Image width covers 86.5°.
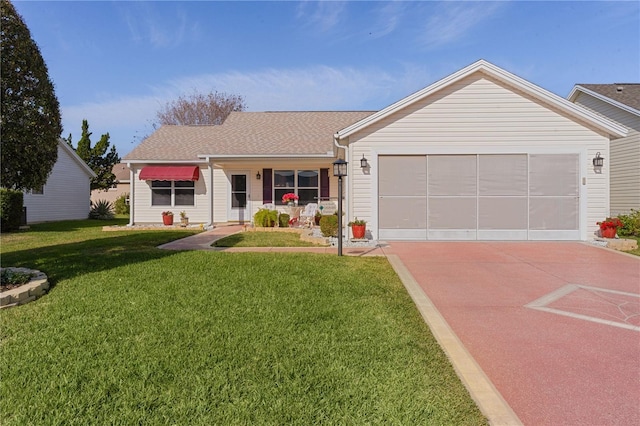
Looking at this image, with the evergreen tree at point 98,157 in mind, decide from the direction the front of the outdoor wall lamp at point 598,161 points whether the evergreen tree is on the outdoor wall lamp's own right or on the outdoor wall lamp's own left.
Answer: on the outdoor wall lamp's own right

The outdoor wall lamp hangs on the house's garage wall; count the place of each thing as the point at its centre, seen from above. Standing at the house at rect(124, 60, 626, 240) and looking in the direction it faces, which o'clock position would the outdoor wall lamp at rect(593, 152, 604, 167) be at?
The outdoor wall lamp is roughly at 9 o'clock from the house.

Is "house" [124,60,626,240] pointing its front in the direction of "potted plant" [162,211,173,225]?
no

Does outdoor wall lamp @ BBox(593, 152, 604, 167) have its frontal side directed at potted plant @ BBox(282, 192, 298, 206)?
no

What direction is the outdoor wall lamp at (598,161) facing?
toward the camera

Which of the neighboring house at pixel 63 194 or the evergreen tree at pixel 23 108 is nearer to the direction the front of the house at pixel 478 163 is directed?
the evergreen tree

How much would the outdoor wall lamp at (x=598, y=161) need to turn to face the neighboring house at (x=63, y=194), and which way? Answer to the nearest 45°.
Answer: approximately 90° to its right

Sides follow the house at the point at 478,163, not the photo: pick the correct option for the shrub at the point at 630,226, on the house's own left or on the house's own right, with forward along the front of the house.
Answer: on the house's own left

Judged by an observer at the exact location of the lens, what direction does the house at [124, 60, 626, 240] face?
facing the viewer

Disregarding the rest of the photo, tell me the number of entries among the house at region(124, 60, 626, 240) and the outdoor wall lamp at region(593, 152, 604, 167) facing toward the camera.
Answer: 2

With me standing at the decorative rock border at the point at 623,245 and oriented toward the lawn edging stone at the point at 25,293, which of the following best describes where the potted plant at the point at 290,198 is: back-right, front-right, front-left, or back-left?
front-right

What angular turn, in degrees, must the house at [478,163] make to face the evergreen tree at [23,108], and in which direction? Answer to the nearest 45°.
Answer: approximately 45° to its right

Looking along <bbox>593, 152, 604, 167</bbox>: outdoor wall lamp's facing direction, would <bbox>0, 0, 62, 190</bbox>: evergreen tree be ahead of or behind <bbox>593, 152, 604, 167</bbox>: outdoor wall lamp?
ahead

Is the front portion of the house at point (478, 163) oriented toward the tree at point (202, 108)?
no
